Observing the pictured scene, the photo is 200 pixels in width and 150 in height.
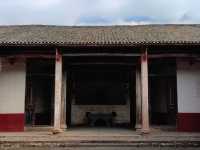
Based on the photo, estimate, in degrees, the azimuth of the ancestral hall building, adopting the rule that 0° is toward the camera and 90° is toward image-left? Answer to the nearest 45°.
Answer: approximately 0°
